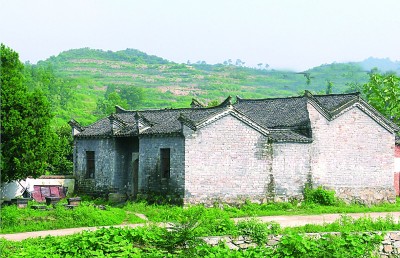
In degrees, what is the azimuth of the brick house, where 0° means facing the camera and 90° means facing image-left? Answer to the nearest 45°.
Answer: approximately 45°

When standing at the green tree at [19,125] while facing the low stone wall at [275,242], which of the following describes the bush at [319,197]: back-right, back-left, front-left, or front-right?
front-left

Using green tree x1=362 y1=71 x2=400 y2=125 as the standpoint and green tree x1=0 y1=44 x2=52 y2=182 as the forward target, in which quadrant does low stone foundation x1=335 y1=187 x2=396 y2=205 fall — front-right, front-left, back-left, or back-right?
front-left

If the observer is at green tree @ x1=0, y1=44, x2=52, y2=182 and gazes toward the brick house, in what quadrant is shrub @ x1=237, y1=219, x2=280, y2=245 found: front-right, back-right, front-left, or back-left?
front-right

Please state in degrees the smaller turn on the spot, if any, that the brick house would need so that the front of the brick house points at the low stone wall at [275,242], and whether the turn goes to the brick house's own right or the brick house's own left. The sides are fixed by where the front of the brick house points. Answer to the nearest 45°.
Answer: approximately 45° to the brick house's own left

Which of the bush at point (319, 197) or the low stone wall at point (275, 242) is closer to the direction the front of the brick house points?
the low stone wall
